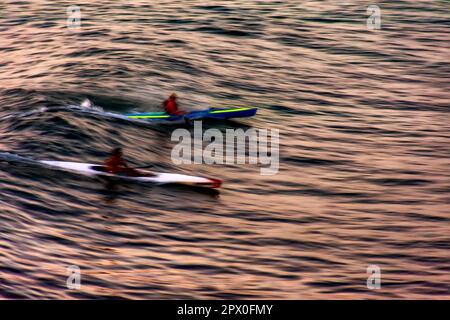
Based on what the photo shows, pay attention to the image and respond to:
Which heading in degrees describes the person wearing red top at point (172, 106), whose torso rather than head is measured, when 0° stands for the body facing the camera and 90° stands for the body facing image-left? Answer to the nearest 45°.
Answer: approximately 270°

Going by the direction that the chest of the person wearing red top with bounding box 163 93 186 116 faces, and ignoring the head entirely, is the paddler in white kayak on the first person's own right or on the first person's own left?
on the first person's own right

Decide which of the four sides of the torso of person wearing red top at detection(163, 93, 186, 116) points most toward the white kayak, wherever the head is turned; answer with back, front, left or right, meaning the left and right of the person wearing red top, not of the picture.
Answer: right
